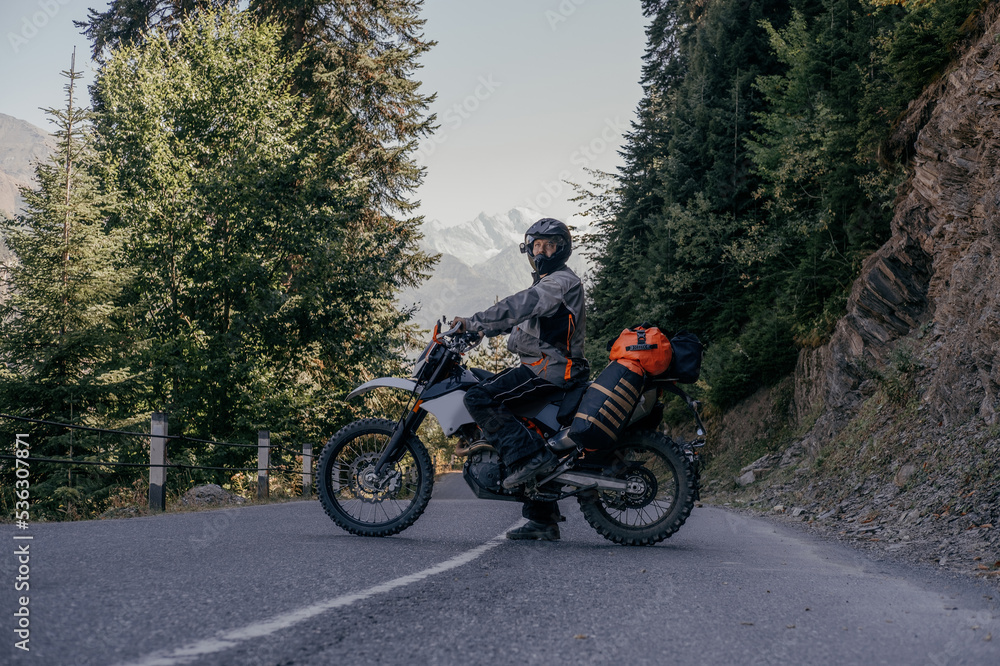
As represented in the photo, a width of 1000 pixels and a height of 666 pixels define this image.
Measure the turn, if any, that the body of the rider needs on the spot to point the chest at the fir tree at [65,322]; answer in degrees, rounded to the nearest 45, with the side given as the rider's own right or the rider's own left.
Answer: approximately 45° to the rider's own right

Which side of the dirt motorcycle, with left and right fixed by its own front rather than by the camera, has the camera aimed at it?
left

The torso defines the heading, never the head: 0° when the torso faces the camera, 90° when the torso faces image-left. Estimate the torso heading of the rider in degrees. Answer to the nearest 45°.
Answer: approximately 90°
